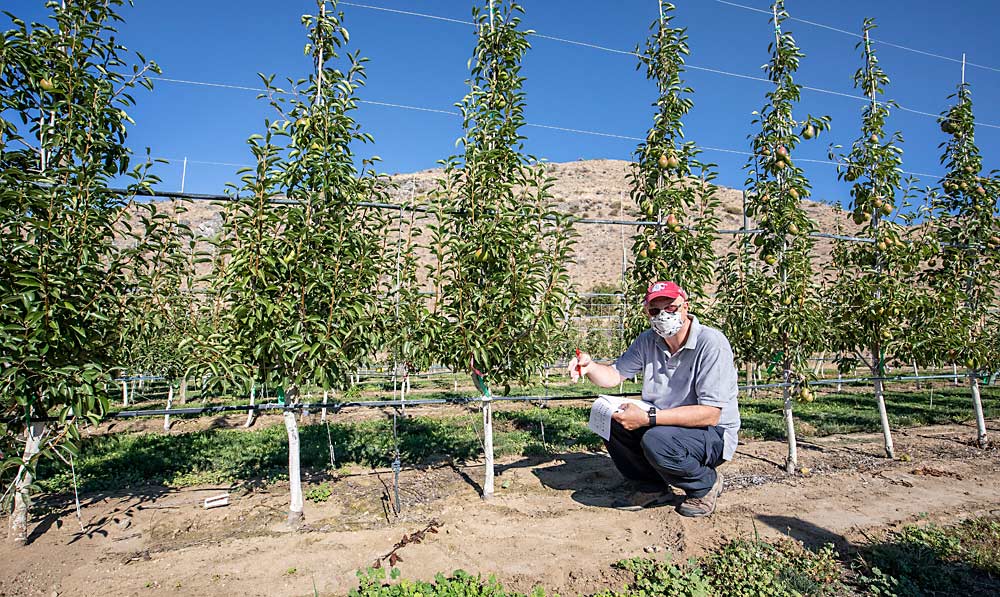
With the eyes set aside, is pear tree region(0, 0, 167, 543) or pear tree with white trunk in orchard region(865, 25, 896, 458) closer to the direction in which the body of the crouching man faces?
the pear tree region(0, 0, 167, 543)

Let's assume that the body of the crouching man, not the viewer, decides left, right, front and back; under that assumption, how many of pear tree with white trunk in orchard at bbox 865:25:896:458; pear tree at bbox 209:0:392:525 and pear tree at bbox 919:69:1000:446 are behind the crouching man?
2

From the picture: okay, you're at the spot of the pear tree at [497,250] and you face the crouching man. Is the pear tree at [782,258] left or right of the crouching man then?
left

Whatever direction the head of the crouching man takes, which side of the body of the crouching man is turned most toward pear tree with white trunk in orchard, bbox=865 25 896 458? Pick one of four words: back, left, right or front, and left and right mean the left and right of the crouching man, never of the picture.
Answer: back

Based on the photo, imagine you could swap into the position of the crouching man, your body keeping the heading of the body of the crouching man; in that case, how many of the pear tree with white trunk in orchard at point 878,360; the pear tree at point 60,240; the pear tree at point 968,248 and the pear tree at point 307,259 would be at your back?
2

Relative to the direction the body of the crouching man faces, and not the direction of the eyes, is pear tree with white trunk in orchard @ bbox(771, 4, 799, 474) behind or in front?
behind

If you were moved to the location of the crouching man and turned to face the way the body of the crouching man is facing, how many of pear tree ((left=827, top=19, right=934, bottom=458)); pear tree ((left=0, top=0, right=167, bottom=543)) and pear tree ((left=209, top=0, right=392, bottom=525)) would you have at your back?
1

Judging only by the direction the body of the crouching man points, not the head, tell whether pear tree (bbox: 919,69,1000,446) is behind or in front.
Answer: behind

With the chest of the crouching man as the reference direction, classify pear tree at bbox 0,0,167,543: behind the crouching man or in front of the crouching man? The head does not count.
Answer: in front

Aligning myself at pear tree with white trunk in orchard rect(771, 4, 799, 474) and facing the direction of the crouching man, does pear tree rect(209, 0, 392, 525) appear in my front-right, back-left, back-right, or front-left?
front-right

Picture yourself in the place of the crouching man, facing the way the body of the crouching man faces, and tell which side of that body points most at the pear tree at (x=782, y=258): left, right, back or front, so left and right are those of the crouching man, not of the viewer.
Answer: back

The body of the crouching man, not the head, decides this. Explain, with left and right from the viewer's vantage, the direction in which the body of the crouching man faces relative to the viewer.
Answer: facing the viewer and to the left of the viewer

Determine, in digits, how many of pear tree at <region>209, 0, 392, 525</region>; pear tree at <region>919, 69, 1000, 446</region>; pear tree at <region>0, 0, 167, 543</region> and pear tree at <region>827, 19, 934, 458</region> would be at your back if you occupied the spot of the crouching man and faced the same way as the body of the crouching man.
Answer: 2

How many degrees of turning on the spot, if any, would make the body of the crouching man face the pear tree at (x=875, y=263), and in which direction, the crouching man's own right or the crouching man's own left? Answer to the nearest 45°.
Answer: approximately 180°
